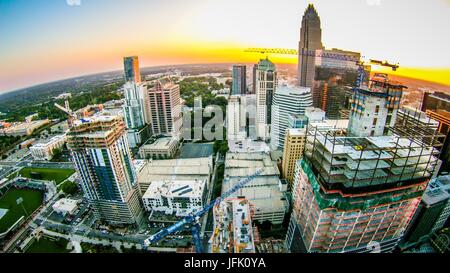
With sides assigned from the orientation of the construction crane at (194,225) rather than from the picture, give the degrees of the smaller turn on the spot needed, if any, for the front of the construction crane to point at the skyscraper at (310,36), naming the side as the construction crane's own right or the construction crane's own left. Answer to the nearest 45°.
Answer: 0° — it already faces it

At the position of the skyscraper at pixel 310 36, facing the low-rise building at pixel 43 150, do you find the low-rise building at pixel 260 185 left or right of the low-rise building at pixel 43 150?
left

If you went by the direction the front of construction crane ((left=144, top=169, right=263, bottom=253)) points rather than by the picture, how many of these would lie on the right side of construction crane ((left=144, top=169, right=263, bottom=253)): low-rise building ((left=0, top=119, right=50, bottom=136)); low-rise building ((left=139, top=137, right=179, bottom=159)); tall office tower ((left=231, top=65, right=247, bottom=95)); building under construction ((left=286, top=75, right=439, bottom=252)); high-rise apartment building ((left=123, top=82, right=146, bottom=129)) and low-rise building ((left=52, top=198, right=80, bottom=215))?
1

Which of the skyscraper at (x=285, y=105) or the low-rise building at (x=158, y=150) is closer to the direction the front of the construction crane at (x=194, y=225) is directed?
the skyscraper

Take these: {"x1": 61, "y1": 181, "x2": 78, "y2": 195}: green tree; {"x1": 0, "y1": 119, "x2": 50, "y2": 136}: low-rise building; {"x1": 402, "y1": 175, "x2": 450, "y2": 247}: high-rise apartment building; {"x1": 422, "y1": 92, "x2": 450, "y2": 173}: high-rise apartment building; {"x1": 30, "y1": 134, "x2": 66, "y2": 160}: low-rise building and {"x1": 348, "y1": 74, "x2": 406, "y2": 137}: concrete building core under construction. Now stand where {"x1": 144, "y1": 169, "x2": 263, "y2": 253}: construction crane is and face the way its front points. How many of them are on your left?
3

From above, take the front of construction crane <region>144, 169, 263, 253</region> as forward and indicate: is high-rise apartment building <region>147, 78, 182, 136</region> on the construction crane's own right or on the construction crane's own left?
on the construction crane's own left

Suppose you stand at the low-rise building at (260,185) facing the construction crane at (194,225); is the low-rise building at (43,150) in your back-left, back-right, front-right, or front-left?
front-right

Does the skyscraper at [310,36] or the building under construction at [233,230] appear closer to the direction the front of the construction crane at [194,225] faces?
the skyscraper

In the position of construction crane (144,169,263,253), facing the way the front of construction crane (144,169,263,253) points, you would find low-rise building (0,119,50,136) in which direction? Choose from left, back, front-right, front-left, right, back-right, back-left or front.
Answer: left

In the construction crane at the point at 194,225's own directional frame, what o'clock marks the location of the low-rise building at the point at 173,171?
The low-rise building is roughly at 10 o'clock from the construction crane.

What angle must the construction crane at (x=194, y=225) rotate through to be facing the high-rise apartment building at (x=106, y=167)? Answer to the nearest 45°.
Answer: approximately 135° to its left

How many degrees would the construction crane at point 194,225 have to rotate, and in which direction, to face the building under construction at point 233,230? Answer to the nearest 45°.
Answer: approximately 90° to its right

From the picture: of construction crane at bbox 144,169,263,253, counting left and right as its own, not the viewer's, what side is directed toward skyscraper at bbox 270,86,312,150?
front

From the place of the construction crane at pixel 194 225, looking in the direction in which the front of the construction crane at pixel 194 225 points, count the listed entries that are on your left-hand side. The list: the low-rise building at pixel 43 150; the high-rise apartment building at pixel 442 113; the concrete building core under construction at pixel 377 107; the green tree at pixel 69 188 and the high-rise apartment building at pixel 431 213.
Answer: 2

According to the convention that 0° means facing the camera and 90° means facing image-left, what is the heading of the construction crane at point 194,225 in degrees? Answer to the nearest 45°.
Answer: approximately 225°

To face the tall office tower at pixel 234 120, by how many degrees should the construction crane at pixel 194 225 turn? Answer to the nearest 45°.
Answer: approximately 45° to its left
